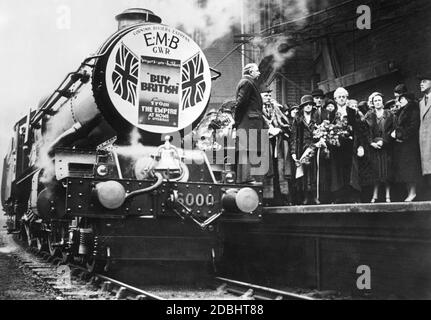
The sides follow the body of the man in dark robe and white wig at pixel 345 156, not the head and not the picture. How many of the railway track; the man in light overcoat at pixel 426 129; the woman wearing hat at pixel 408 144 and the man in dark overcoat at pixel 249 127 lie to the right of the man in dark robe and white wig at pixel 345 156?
2

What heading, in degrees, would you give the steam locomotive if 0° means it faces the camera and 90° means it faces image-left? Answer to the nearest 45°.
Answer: approximately 315°

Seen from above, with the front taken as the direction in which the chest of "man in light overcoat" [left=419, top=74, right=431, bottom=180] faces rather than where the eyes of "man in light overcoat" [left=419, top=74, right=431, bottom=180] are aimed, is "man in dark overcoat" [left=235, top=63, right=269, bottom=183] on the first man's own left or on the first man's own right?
on the first man's own right

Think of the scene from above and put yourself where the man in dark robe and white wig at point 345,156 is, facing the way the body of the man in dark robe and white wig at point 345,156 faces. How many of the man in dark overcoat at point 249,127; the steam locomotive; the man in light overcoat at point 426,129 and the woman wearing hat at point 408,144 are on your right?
2
